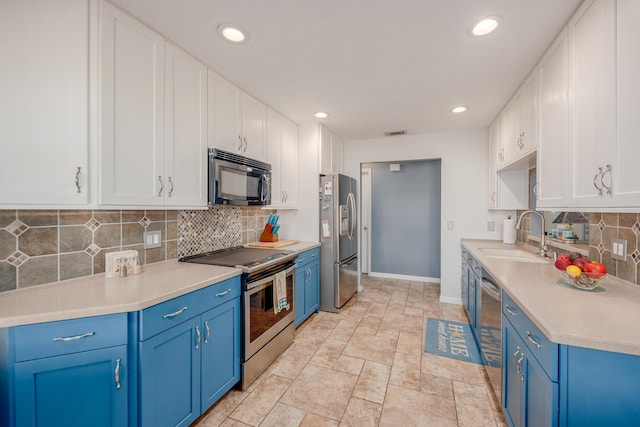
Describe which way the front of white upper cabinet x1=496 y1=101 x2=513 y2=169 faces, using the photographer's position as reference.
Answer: facing to the left of the viewer

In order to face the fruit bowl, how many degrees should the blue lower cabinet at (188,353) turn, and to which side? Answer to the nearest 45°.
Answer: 0° — it already faces it

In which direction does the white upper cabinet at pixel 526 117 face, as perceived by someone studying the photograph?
facing to the left of the viewer

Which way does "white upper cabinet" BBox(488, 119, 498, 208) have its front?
to the viewer's left

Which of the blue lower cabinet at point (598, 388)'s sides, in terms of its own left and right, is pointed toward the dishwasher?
right

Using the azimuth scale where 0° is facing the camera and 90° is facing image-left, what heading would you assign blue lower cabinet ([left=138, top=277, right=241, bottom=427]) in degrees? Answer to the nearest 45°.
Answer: approximately 315°

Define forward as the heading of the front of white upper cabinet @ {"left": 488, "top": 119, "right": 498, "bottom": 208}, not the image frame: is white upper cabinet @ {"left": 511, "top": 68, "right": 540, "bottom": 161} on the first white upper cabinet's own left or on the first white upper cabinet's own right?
on the first white upper cabinet's own left
